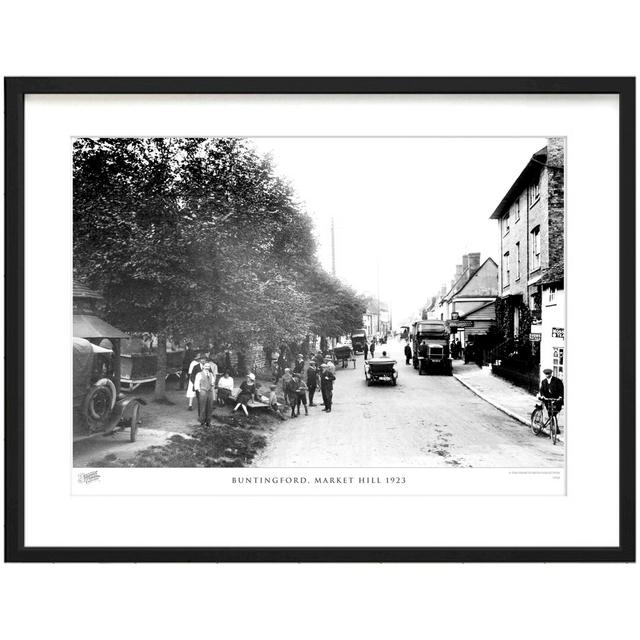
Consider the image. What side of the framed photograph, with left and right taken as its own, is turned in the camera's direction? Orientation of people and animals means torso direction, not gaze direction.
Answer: front
